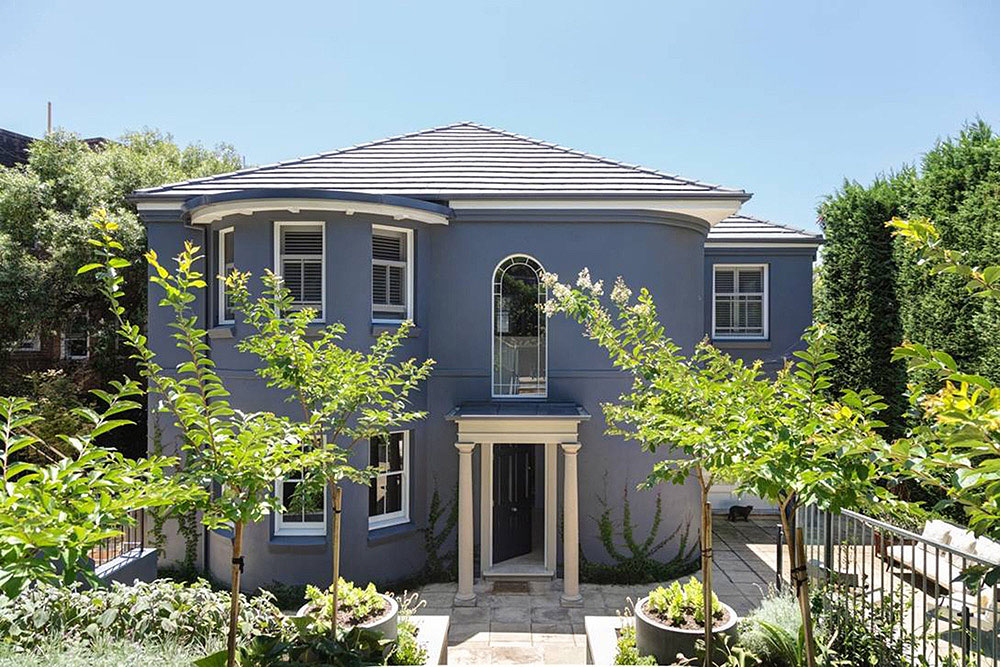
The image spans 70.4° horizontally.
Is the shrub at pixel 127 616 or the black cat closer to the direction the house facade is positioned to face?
the shrub

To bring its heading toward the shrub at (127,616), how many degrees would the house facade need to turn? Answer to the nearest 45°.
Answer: approximately 45° to its right

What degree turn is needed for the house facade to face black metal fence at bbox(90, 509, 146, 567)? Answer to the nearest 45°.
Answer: approximately 90° to its right

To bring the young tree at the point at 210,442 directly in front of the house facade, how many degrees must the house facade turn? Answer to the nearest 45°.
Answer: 0° — it already faces it

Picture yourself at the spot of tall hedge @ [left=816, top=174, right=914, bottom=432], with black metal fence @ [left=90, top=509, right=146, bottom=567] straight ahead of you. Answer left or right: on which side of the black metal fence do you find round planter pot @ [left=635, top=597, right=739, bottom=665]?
left

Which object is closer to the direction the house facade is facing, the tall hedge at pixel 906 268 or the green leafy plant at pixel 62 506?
the green leafy plant

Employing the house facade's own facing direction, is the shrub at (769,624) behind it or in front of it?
in front

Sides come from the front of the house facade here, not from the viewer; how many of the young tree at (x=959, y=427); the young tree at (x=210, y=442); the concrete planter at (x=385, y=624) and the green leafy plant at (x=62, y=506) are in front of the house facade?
4

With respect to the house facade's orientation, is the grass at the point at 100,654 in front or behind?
in front

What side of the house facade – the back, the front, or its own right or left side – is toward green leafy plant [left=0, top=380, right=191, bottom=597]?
front

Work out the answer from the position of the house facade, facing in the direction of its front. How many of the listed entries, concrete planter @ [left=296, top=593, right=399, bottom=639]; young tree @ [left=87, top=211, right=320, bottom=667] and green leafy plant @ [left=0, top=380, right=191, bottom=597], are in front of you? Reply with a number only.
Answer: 3

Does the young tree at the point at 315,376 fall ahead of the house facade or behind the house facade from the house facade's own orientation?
ahead

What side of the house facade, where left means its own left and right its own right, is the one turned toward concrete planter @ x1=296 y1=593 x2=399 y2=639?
front

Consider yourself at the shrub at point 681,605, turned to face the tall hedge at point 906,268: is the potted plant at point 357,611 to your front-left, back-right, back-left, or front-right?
back-left

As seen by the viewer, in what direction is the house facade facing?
toward the camera

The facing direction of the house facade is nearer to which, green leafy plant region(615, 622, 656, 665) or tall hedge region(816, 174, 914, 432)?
the green leafy plant

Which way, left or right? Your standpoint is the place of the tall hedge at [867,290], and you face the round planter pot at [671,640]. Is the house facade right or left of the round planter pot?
right

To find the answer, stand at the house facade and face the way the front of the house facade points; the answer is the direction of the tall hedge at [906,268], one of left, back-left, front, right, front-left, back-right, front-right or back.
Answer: left
